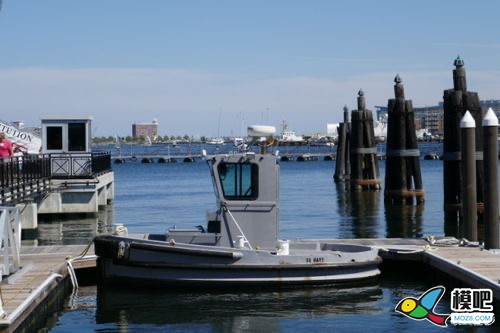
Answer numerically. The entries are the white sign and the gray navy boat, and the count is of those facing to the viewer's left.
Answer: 1

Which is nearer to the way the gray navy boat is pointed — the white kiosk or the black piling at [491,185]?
the white kiosk

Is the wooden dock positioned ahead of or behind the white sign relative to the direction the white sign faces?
ahead

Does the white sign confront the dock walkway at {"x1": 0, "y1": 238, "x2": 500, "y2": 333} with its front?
yes

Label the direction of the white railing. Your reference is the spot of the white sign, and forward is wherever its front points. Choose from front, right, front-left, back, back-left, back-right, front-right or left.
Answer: front

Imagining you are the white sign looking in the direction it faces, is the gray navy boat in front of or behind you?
in front

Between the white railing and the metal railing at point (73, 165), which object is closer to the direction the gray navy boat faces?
the white railing

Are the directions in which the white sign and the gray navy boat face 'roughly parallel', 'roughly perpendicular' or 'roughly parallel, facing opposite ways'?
roughly perpendicular

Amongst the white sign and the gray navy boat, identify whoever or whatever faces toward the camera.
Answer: the white sign

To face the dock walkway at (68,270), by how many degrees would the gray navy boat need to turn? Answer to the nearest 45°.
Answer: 0° — it already faces it

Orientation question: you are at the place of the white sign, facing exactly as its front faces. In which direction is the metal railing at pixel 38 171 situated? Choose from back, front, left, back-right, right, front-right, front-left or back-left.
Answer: front

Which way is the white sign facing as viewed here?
toward the camera

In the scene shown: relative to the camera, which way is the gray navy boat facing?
to the viewer's left
